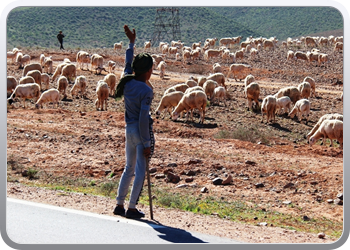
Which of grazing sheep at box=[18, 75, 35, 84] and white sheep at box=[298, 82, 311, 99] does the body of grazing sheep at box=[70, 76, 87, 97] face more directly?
the grazing sheep

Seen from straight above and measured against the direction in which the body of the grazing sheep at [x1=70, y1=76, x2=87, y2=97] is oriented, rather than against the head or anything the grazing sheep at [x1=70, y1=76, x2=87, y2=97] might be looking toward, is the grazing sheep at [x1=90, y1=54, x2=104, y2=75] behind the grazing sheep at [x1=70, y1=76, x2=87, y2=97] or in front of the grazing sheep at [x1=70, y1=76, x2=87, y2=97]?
behind

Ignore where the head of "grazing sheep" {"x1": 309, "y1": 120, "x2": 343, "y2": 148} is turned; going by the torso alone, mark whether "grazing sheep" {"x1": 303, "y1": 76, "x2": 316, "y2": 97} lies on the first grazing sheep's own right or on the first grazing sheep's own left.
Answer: on the first grazing sheep's own right

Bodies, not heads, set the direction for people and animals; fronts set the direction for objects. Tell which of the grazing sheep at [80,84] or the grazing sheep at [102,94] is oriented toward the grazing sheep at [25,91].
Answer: the grazing sheep at [80,84]

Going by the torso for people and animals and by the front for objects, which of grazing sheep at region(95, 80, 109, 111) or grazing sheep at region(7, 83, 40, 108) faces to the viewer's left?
grazing sheep at region(7, 83, 40, 108)

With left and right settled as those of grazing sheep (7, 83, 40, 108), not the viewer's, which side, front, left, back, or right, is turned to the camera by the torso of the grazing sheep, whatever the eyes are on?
left
